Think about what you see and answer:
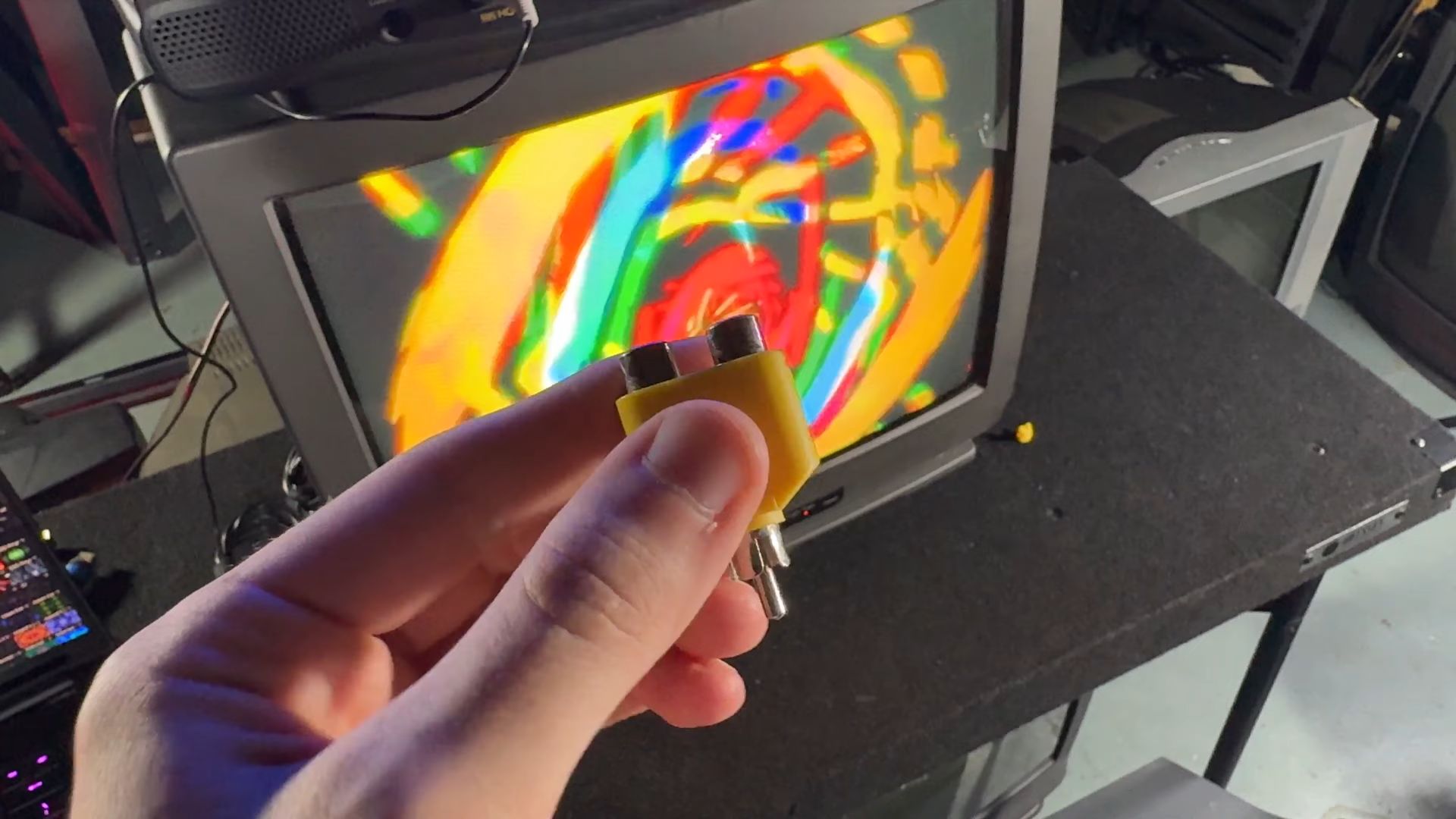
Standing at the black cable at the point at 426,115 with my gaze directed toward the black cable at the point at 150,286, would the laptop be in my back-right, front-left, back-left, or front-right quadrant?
front-left

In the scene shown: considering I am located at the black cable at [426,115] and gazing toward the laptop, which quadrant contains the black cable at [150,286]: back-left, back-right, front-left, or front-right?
front-right

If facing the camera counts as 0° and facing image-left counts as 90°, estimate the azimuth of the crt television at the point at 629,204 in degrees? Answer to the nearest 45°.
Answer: approximately 315°
